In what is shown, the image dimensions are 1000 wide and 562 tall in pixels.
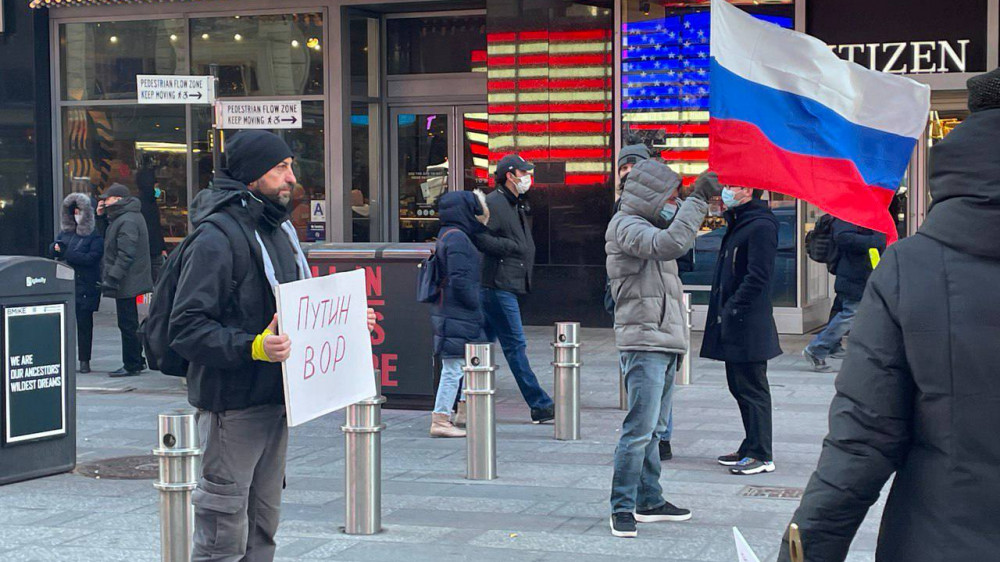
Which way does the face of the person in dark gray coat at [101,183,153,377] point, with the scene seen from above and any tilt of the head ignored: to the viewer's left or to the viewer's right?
to the viewer's left

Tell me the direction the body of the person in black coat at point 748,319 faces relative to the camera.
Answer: to the viewer's left

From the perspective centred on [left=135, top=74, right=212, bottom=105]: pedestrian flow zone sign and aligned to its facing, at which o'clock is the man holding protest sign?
The man holding protest sign is roughly at 12 o'clock from the pedestrian flow zone sign.

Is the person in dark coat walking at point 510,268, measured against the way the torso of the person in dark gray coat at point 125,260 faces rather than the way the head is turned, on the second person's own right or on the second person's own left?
on the second person's own left

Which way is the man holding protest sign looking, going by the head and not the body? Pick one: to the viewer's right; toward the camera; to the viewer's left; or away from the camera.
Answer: to the viewer's right

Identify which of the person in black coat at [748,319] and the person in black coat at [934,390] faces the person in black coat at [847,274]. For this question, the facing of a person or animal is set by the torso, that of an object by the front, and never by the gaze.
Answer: the person in black coat at [934,390]

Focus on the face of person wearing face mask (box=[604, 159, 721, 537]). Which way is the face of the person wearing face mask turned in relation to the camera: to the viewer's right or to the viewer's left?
to the viewer's right

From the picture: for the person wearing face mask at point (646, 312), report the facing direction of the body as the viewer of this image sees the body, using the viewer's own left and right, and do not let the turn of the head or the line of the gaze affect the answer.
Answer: facing to the right of the viewer

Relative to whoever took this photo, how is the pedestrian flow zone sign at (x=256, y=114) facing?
facing the viewer

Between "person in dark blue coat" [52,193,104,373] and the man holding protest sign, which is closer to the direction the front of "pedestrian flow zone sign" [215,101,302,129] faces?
the man holding protest sign

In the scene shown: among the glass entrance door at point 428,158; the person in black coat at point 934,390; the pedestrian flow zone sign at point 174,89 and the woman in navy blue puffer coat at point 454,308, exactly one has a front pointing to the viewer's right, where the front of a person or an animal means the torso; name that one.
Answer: the woman in navy blue puffer coat

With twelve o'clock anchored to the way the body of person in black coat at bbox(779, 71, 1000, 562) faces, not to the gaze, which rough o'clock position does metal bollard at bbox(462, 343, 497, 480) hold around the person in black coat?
The metal bollard is roughly at 11 o'clock from the person in black coat.

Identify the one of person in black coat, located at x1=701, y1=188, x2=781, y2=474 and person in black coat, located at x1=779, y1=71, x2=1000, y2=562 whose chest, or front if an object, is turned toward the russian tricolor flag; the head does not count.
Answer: person in black coat, located at x1=779, y1=71, x2=1000, y2=562

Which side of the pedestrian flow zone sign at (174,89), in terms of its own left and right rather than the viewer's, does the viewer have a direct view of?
front

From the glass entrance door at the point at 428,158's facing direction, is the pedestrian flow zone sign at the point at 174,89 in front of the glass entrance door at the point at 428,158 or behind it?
in front
